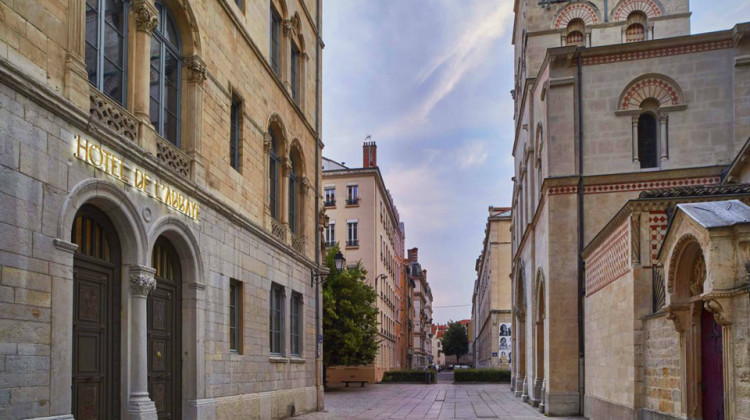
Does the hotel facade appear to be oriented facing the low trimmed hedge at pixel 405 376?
no

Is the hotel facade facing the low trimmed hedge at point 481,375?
no

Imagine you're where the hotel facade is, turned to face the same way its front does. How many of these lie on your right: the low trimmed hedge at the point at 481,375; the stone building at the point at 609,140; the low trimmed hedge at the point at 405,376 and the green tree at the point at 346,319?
0

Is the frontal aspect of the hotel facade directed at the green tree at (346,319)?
no

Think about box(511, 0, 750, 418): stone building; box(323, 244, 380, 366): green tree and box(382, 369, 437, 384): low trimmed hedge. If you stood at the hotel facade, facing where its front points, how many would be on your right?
0

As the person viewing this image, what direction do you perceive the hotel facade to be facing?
facing the viewer and to the right of the viewer

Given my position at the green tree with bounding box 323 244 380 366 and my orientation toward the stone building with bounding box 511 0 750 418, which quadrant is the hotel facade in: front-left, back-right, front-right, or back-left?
front-right
